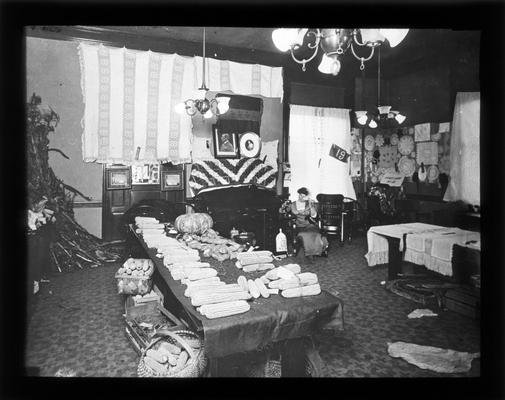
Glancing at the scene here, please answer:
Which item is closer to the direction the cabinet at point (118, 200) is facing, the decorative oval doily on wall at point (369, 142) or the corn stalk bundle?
the corn stalk bundle

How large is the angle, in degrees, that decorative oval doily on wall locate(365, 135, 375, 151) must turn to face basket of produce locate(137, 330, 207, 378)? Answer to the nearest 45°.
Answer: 0° — it already faces it

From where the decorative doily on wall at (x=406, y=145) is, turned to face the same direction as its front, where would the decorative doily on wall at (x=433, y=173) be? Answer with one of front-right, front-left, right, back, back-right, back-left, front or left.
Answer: left

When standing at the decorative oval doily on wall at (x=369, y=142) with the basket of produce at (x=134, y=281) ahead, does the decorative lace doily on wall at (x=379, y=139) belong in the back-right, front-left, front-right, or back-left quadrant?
back-left

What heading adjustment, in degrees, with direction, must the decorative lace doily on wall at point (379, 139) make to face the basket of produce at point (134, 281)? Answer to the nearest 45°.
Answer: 0° — it already faces it

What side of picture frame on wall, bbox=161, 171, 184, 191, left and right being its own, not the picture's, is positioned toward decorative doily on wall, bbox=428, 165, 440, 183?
left

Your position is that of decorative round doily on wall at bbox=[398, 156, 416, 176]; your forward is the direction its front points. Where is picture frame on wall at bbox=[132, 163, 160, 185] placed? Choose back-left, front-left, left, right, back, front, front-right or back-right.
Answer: front-right

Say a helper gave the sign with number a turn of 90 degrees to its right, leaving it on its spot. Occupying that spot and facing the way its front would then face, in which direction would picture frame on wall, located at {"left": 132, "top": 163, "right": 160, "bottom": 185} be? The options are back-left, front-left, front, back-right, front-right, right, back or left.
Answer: front-left

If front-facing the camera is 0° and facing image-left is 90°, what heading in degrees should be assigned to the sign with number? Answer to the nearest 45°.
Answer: approximately 0°
